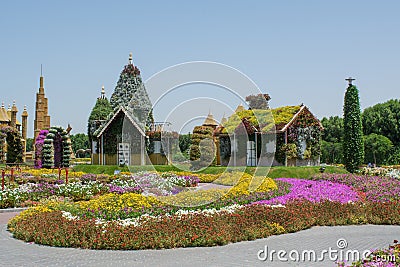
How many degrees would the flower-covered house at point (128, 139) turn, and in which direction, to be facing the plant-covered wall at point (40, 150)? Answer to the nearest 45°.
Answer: approximately 135° to its right

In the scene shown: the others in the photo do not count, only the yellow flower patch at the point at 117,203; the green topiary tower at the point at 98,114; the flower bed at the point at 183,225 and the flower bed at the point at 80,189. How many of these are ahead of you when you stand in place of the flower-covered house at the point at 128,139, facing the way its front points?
3

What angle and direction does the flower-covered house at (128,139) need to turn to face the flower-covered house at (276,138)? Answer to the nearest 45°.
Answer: approximately 45° to its left

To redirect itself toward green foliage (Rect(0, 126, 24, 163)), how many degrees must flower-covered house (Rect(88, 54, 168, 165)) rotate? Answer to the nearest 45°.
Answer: approximately 135° to its right

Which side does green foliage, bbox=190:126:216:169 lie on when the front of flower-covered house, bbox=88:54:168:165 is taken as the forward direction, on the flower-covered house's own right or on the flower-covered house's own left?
on the flower-covered house's own left

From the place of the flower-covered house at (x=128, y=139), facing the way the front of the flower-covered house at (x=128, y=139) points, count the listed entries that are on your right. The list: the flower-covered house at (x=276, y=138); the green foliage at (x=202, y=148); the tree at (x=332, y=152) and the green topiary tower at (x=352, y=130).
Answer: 0

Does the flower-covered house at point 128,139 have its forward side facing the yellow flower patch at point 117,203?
yes

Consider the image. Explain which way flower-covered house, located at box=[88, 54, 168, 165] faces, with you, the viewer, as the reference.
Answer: facing the viewer

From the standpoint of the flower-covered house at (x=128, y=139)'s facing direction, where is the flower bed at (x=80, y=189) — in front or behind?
in front

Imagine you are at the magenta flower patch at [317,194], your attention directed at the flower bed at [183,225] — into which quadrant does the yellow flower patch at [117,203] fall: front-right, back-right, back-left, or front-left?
front-right

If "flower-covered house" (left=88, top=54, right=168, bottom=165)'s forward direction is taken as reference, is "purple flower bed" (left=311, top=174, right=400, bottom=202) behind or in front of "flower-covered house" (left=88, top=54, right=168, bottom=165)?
in front

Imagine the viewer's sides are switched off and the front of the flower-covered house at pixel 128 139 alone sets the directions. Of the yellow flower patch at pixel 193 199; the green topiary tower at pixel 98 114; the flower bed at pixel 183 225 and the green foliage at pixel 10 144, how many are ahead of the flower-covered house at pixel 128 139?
2

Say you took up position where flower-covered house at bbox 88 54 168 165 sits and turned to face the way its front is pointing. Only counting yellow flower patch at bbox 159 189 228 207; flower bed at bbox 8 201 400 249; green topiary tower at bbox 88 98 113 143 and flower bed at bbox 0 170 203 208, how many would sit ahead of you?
3

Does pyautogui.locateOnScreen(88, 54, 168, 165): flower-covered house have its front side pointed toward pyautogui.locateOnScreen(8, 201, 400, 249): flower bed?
yes

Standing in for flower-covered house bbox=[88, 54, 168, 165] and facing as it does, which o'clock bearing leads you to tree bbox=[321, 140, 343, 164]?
The tree is roughly at 8 o'clock from the flower-covered house.

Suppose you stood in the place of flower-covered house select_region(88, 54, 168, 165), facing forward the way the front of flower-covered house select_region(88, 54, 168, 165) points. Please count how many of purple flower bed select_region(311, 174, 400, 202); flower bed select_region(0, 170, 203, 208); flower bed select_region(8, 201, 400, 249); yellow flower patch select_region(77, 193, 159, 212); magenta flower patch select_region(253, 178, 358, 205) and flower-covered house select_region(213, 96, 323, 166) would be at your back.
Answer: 0

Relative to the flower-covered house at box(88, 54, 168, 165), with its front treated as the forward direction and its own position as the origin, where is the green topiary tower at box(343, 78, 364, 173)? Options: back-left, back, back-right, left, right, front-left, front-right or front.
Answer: front-left
